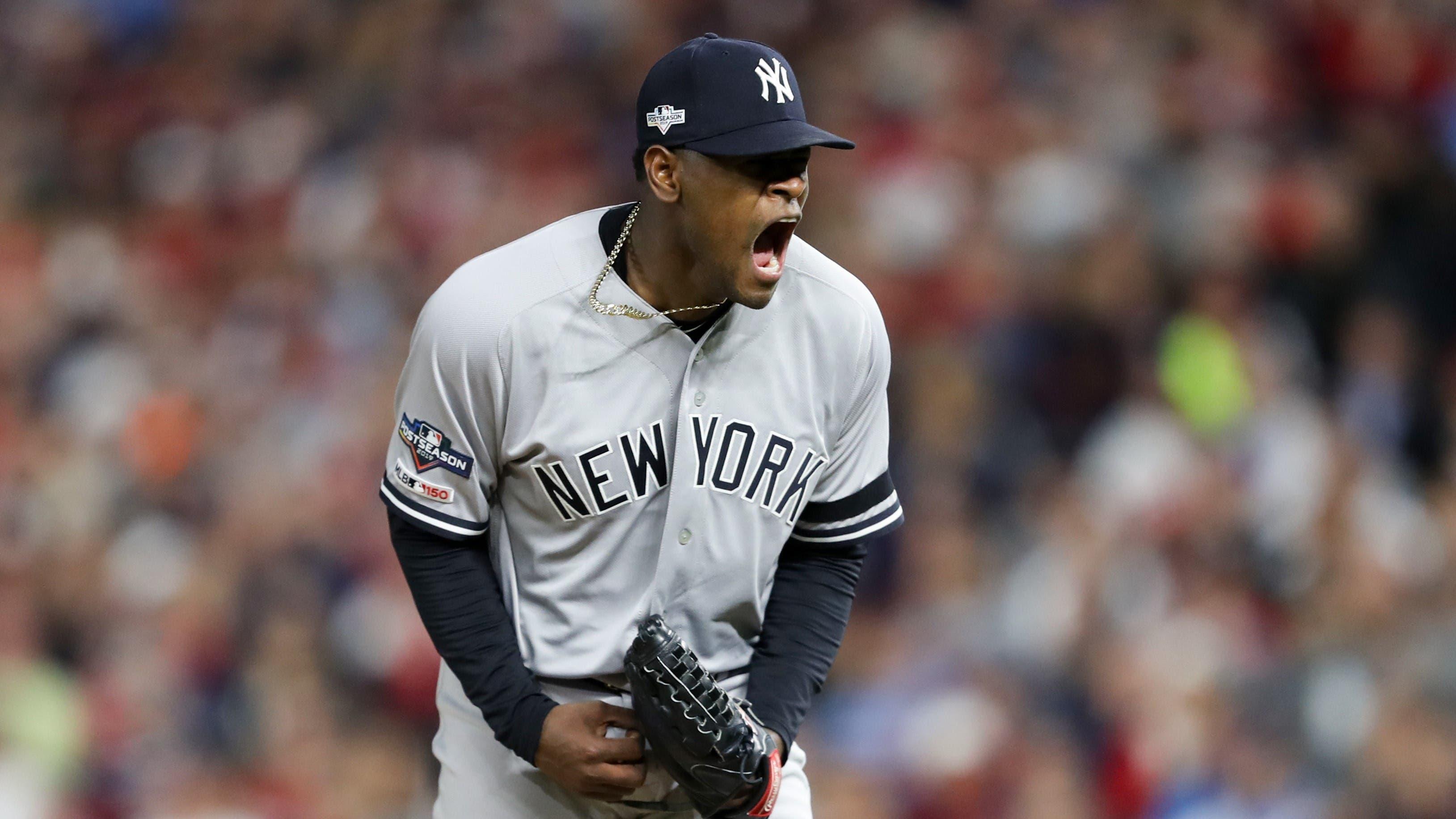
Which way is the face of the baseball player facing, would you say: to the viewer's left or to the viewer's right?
to the viewer's right

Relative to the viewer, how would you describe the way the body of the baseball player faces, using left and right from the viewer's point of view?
facing the viewer and to the right of the viewer
